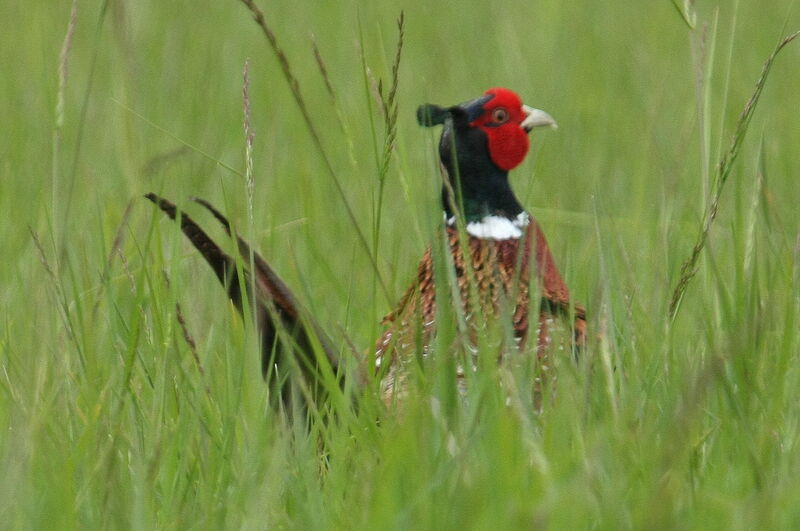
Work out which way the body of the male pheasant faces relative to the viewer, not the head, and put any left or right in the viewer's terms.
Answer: facing to the right of the viewer
